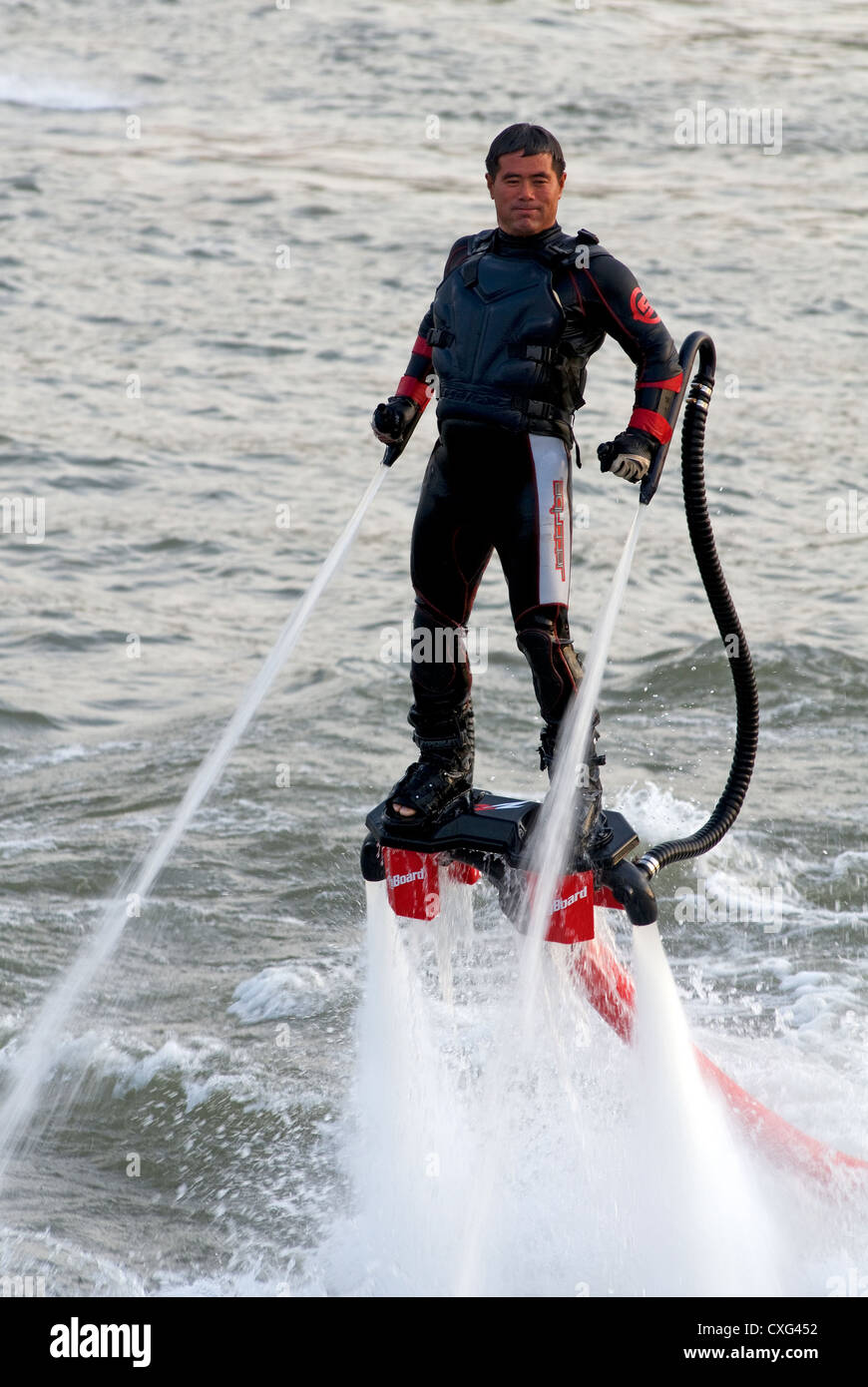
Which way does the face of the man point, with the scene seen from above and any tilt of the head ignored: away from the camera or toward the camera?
toward the camera

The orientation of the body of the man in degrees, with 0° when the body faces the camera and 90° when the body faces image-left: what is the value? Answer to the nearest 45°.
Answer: approximately 45°

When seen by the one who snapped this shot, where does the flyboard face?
facing the viewer
